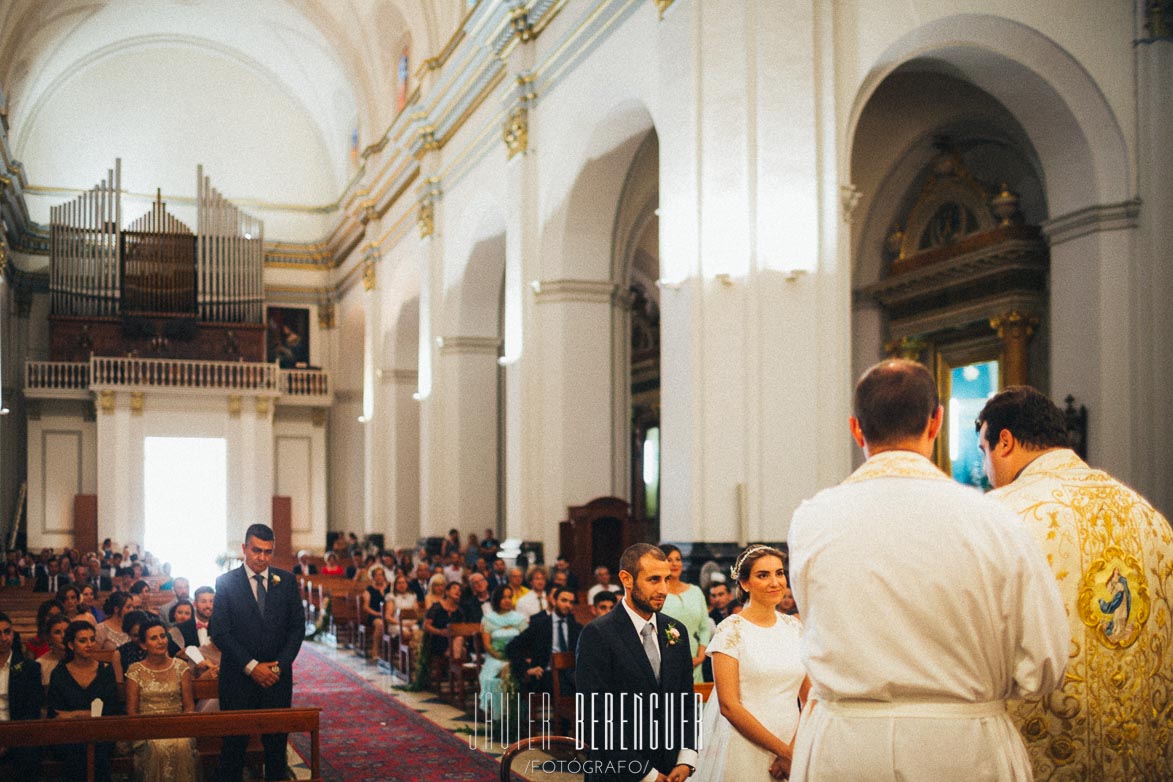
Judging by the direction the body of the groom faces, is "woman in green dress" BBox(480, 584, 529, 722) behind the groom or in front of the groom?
behind

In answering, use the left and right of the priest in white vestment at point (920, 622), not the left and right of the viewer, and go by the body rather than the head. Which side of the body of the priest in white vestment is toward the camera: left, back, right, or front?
back

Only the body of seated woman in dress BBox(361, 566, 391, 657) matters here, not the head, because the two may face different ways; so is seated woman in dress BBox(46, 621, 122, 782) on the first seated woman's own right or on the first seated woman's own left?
on the first seated woman's own right

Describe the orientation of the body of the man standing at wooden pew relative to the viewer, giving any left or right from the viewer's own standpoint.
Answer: facing the viewer

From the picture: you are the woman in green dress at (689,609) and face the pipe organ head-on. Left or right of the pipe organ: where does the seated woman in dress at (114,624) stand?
left

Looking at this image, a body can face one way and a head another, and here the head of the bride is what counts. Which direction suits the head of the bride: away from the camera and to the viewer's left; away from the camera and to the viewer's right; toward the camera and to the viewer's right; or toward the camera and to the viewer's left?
toward the camera and to the viewer's right

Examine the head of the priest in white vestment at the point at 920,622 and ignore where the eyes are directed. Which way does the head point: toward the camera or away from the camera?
away from the camera

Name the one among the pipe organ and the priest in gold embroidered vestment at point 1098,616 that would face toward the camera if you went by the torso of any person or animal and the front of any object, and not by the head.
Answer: the pipe organ

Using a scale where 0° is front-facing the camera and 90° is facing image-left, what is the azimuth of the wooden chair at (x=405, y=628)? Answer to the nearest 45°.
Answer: approximately 315°

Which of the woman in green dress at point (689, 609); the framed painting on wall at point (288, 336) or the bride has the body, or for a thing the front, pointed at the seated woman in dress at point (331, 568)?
the framed painting on wall

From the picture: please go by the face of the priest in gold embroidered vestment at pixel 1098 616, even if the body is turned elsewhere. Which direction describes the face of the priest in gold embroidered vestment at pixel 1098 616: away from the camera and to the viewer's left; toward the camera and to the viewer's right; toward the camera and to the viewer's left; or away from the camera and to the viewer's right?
away from the camera and to the viewer's left
